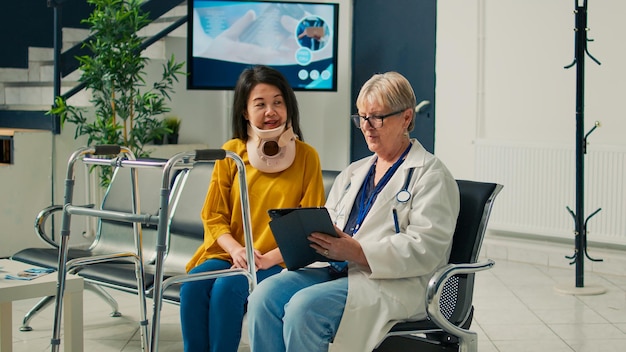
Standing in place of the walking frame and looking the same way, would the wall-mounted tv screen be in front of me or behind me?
behind

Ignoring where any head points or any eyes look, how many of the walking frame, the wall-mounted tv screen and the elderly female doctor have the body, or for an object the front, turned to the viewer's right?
0

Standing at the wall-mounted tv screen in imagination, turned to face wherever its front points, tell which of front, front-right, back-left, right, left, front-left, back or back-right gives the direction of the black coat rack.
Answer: front-left

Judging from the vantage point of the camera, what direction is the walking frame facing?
facing the viewer and to the left of the viewer

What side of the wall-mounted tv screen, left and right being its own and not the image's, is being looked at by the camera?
front

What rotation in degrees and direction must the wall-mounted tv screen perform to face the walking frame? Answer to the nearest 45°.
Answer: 0° — it already faces it

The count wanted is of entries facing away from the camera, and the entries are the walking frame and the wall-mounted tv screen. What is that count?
0

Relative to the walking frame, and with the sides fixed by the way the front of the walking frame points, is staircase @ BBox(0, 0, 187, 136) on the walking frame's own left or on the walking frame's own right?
on the walking frame's own right

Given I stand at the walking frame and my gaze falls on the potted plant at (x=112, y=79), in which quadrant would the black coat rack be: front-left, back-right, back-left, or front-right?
front-right

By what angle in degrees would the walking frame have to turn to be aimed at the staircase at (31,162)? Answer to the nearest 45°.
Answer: approximately 135° to its right

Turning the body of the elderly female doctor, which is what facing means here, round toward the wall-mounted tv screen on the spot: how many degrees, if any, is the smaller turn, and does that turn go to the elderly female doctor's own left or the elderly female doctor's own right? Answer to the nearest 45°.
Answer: approximately 135° to the elderly female doctor's own right

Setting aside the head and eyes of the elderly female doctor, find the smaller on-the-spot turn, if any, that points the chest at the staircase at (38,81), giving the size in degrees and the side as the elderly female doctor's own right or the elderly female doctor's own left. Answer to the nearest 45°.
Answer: approximately 90° to the elderly female doctor's own right

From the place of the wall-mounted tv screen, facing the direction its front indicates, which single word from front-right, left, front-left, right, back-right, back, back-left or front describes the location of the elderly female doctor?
front

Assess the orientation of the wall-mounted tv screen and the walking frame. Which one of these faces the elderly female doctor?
the wall-mounted tv screen

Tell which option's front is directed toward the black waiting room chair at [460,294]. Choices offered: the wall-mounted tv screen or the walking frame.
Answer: the wall-mounted tv screen

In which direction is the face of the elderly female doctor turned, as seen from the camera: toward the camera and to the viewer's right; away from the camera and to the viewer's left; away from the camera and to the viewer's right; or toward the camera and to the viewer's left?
toward the camera and to the viewer's left
